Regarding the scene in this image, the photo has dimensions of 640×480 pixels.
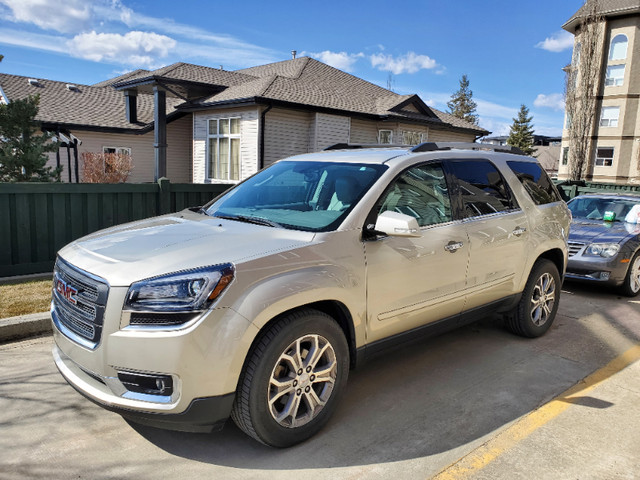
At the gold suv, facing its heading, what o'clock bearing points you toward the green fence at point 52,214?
The green fence is roughly at 3 o'clock from the gold suv.

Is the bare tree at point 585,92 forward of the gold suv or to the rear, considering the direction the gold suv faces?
to the rear

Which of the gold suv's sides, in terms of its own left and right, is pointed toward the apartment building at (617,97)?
back

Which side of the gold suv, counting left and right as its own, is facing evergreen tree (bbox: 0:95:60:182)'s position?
right

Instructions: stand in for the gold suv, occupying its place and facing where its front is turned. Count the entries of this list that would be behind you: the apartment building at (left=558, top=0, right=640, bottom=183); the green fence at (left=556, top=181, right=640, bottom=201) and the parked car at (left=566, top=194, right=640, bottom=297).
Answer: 3

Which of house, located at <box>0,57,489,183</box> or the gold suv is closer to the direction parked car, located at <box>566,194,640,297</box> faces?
the gold suv

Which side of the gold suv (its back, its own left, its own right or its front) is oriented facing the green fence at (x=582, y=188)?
back

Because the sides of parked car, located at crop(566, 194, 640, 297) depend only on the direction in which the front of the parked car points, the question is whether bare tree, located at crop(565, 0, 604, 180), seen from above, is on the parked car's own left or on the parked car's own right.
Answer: on the parked car's own right

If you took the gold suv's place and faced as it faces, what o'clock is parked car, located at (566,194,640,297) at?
The parked car is roughly at 6 o'clock from the gold suv.

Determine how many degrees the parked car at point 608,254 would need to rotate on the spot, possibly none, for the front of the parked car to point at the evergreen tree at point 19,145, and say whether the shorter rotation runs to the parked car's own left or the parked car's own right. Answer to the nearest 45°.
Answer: approximately 45° to the parked car's own right

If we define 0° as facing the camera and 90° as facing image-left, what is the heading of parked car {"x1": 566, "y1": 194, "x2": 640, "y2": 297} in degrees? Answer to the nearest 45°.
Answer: approximately 45°

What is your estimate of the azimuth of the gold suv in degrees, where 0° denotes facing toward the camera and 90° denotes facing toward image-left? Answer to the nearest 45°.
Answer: approximately 45°

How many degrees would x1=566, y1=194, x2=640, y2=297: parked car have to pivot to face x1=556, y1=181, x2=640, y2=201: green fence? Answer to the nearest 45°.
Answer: approximately 135° to its right
